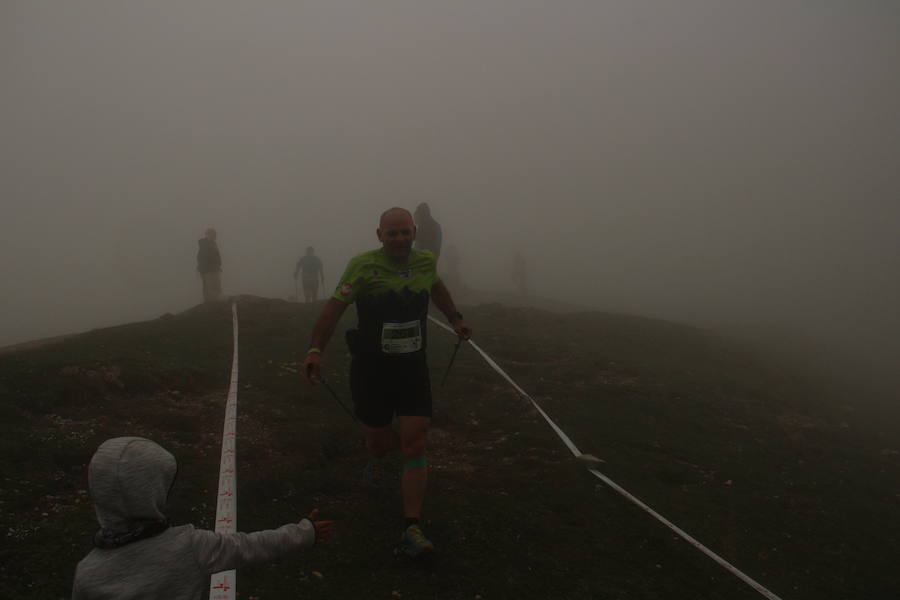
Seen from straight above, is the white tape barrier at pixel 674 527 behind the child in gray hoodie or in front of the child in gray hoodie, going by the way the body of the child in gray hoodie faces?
in front

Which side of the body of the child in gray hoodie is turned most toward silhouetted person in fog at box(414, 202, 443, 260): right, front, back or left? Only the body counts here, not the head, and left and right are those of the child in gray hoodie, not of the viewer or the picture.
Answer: front

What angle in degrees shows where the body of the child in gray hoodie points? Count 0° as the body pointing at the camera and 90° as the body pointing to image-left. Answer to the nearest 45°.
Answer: approximately 225°

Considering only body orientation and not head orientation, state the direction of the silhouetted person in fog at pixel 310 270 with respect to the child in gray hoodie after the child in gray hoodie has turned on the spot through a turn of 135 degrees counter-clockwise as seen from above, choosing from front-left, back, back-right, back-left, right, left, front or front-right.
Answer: right

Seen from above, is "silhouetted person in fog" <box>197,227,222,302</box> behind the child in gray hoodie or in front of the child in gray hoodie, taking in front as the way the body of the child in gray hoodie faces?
in front

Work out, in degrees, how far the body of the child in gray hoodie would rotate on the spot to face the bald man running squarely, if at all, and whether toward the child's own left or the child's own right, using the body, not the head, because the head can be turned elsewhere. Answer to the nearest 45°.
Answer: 0° — they already face them
